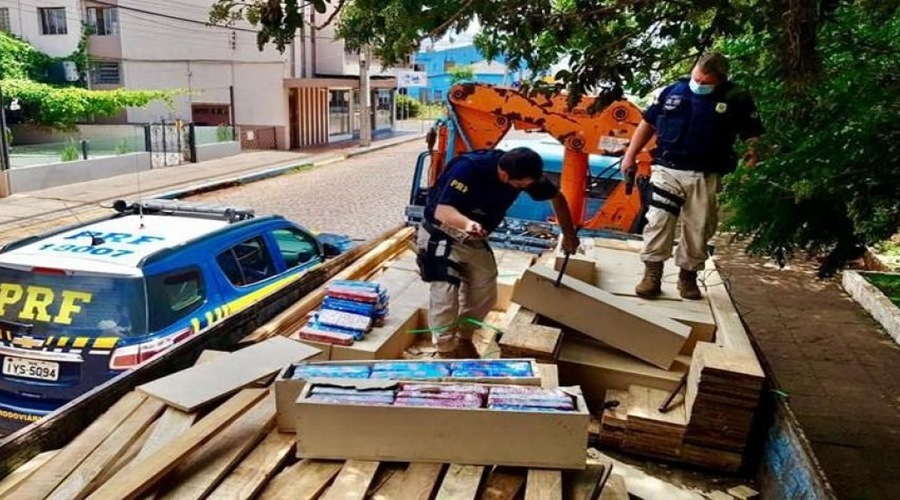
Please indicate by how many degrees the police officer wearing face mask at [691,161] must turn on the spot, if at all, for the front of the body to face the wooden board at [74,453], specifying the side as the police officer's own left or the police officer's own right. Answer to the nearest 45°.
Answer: approximately 45° to the police officer's own right

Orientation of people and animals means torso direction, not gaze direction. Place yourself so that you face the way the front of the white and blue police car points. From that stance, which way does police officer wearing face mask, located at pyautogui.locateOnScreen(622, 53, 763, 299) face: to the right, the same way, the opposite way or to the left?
the opposite way

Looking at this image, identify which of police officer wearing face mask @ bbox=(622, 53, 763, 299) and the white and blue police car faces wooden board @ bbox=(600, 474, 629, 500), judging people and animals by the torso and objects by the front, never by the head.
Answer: the police officer wearing face mask

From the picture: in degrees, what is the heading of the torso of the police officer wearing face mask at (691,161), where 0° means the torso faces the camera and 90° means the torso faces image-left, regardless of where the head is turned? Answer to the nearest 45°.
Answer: approximately 0°

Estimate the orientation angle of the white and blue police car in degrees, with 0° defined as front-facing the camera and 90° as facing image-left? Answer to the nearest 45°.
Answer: approximately 225°

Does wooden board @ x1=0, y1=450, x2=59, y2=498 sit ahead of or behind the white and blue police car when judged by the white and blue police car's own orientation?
behind

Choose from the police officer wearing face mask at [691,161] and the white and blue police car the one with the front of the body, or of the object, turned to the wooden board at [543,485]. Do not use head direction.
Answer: the police officer wearing face mask
